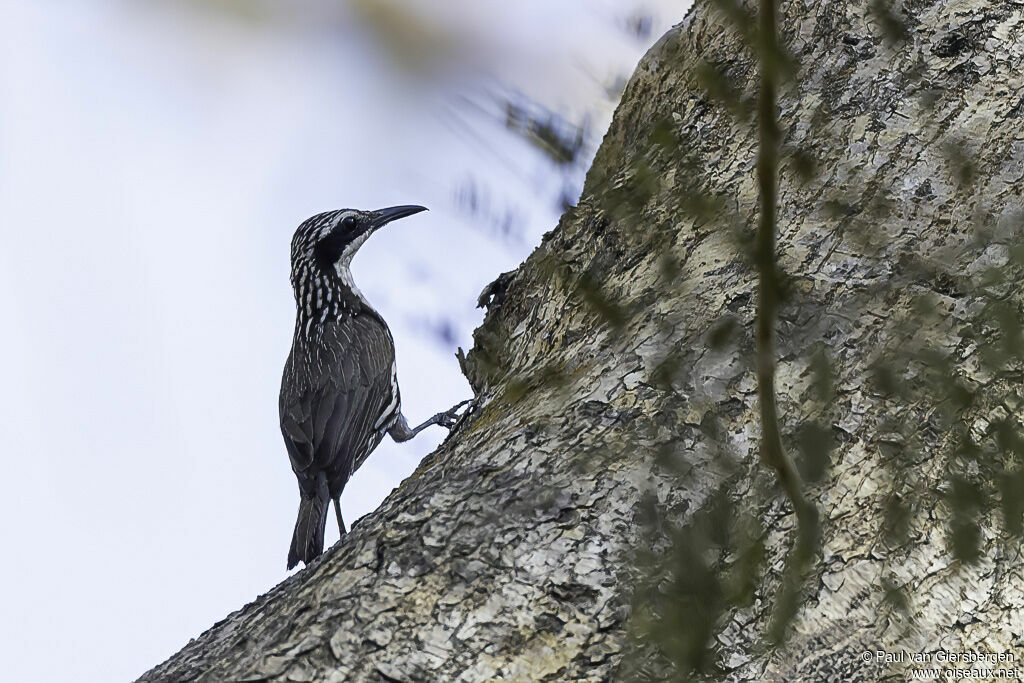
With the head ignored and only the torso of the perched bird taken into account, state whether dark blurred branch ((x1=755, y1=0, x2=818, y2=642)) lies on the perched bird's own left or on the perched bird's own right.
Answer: on the perched bird's own right

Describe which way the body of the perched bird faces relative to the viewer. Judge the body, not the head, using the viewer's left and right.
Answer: facing away from the viewer and to the right of the viewer
